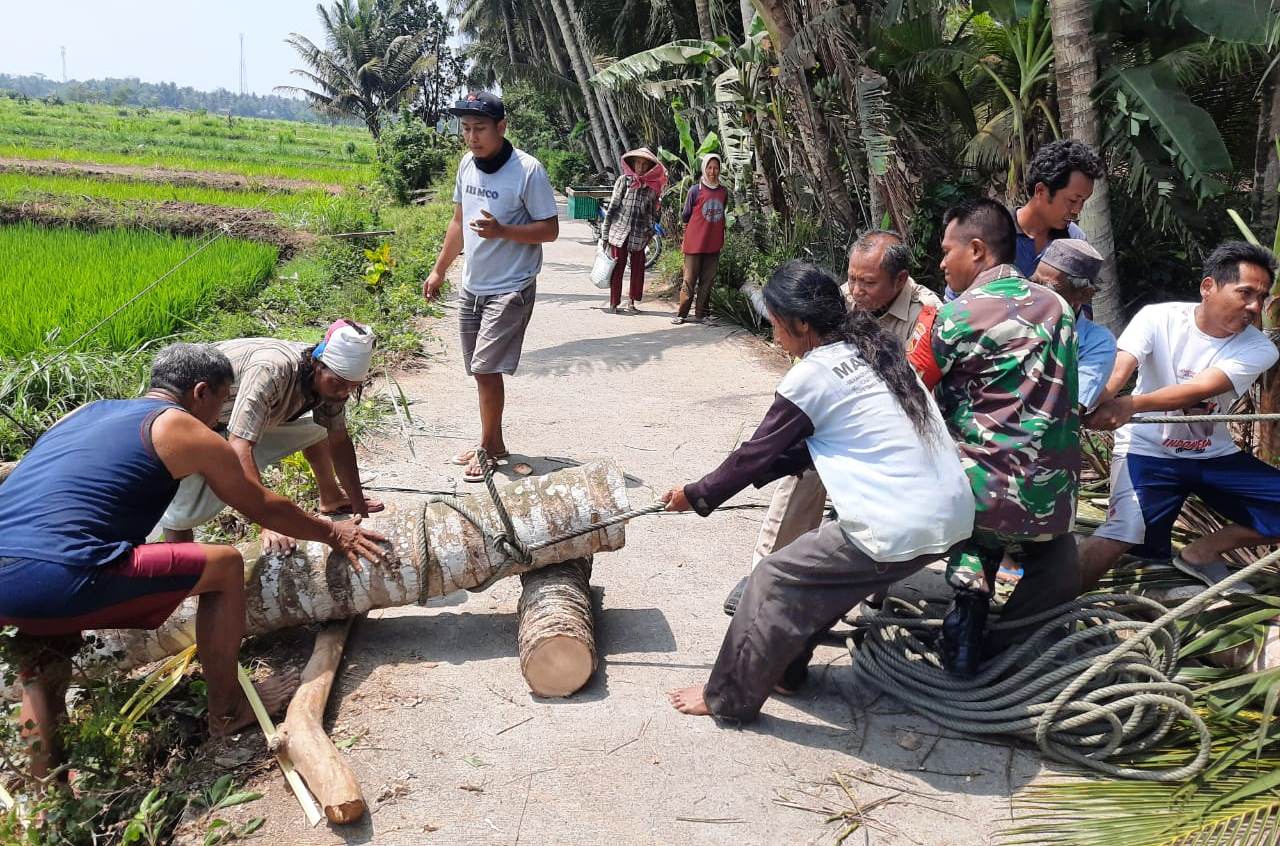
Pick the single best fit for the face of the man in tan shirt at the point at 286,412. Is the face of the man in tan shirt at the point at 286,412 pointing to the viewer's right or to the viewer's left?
to the viewer's right

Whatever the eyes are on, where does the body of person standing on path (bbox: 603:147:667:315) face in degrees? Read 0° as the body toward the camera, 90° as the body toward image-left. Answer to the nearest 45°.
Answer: approximately 0°

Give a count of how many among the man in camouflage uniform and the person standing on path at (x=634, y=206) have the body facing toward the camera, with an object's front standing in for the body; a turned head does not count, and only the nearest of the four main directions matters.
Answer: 1

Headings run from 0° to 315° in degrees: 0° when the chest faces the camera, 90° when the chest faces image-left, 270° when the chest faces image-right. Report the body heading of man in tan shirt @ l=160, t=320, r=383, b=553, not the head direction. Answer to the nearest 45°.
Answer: approximately 315°
